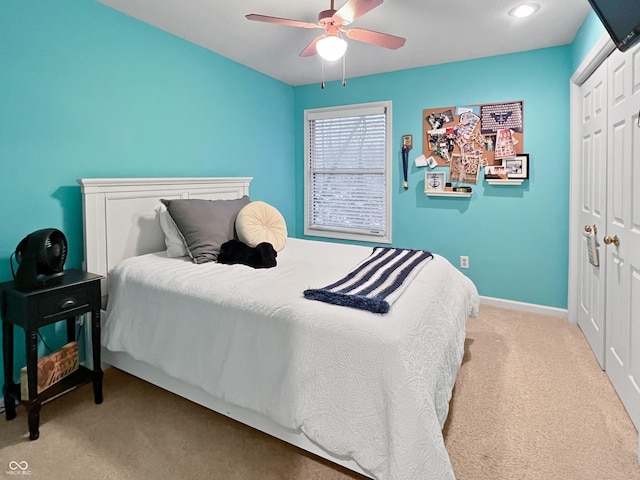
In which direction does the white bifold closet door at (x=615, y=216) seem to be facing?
to the viewer's left

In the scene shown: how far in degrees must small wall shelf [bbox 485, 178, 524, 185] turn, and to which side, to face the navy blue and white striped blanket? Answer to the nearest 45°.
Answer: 0° — it already faces it
